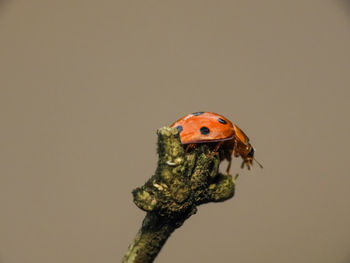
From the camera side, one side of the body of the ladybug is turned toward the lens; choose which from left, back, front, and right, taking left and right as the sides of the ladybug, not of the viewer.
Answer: right
